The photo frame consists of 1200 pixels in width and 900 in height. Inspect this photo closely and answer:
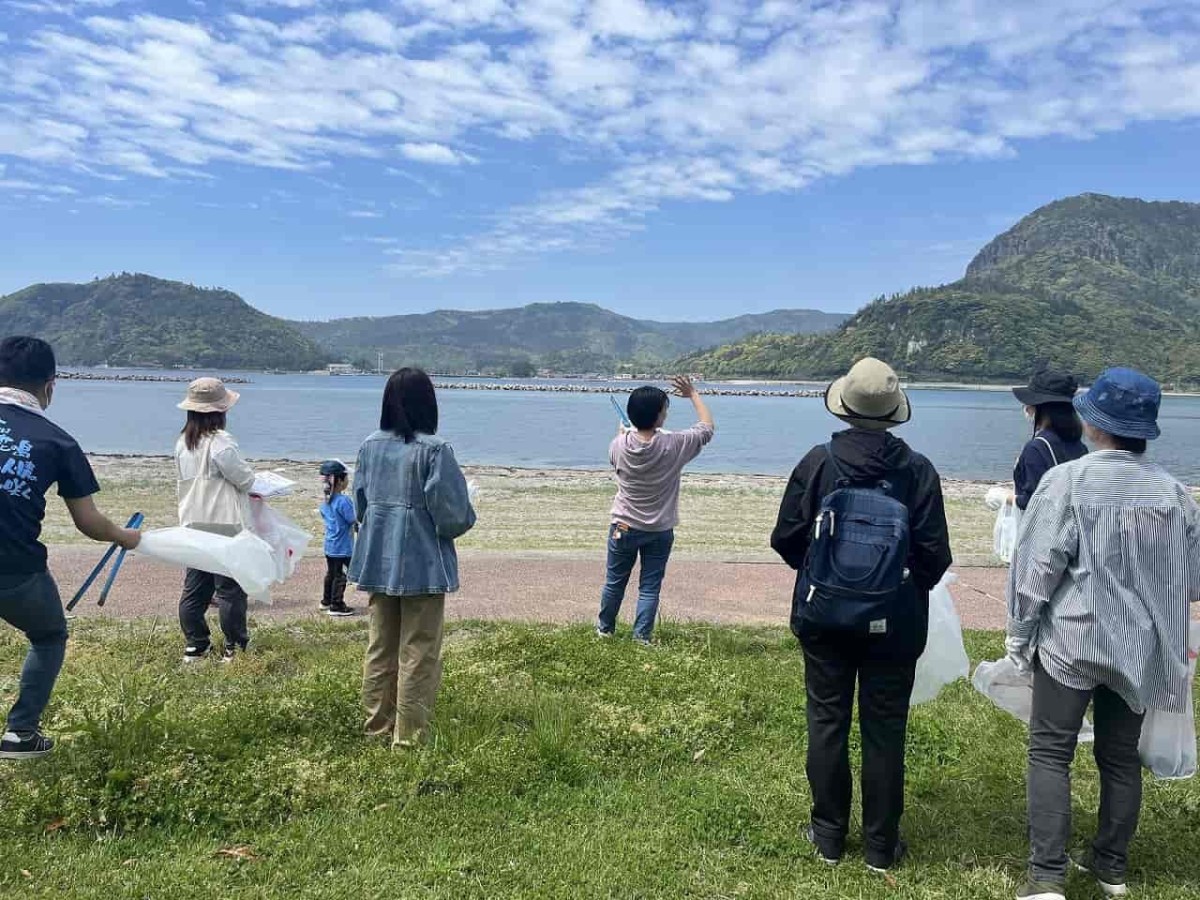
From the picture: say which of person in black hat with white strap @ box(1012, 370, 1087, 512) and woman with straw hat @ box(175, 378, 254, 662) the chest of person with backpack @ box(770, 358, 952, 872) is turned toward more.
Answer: the person in black hat with white strap

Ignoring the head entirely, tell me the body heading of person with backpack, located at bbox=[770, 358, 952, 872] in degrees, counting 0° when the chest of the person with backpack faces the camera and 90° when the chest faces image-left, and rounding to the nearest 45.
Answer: approximately 180°

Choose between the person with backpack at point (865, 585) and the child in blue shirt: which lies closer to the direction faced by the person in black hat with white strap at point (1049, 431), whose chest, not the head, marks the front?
the child in blue shirt

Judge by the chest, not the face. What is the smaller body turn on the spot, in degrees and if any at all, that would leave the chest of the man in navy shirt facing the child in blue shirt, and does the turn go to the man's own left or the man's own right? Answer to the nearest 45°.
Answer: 0° — they already face them

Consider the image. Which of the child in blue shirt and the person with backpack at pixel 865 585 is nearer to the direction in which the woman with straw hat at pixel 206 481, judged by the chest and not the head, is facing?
the child in blue shirt

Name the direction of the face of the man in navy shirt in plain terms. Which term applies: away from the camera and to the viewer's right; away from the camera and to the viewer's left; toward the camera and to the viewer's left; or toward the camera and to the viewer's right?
away from the camera and to the viewer's right

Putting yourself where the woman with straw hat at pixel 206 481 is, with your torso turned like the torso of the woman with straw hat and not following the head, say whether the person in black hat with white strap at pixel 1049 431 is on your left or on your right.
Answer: on your right

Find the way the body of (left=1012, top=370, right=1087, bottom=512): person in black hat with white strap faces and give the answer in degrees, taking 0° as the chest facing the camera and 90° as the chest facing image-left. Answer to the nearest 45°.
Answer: approximately 135°

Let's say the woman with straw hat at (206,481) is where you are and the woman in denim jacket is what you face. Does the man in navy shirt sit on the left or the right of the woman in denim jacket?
right

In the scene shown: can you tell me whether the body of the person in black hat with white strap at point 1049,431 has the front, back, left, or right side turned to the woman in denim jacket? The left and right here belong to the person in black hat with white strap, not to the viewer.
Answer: left
